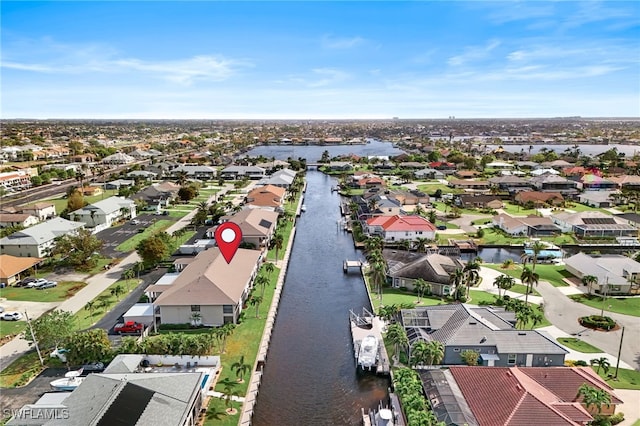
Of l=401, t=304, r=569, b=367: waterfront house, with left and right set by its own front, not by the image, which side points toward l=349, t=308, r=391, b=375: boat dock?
back

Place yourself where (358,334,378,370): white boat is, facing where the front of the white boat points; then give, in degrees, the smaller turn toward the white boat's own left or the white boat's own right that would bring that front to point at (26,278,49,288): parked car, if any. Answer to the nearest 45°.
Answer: approximately 90° to the white boat's own left

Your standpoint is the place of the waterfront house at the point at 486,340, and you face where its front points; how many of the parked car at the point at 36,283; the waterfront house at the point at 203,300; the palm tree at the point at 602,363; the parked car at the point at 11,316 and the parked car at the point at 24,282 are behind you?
4

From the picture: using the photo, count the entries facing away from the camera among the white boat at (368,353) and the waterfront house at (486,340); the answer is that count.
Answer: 1

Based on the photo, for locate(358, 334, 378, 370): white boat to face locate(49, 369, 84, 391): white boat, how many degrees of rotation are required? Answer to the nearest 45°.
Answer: approximately 90° to its left

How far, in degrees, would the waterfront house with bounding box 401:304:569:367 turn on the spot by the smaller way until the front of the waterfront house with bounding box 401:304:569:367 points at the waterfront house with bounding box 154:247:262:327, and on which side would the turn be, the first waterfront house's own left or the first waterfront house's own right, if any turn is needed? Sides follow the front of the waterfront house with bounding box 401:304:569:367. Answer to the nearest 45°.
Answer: approximately 180°

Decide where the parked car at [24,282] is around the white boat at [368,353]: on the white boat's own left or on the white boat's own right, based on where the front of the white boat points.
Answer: on the white boat's own left

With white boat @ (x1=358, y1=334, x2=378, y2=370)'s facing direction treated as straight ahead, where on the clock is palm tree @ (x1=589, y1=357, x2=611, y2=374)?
The palm tree is roughly at 3 o'clock from the white boat.

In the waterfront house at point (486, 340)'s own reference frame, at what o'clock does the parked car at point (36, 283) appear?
The parked car is roughly at 6 o'clock from the waterfront house.

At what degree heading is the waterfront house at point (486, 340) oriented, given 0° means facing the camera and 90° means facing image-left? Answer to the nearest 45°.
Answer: approximately 270°

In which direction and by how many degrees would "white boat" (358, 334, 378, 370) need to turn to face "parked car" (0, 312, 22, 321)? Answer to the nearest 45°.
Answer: approximately 90° to its left

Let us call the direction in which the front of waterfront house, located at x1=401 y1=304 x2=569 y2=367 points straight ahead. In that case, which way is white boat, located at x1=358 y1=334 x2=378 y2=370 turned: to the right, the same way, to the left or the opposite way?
to the left

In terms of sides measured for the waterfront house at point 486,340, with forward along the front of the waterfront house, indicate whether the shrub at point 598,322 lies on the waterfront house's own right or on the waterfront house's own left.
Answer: on the waterfront house's own left

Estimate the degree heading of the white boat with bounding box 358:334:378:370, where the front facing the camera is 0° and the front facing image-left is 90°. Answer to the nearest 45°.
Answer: approximately 180°

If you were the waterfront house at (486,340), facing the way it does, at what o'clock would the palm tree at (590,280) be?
The palm tree is roughly at 10 o'clock from the waterfront house.
